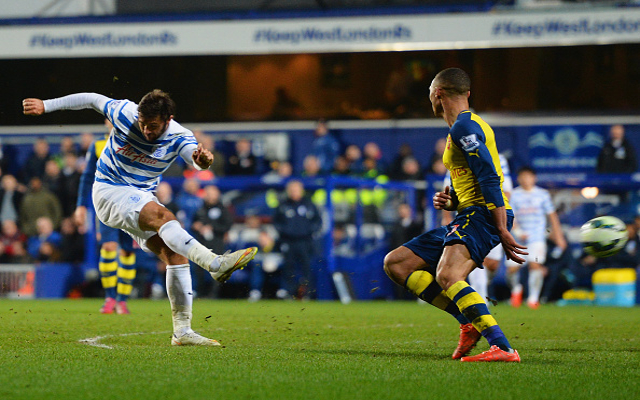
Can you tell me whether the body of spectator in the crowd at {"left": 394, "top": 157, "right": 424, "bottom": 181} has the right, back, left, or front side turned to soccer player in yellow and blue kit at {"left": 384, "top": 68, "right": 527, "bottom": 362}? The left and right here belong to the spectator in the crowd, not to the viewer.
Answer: front

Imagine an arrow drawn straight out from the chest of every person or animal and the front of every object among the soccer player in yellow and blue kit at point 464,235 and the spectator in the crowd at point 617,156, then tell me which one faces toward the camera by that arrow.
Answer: the spectator in the crowd

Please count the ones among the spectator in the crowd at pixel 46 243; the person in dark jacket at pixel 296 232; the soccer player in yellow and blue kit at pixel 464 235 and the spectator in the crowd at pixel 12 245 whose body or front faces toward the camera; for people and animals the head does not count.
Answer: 3

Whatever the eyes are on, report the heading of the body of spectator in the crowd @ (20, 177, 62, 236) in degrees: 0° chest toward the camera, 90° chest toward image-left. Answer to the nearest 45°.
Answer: approximately 0°

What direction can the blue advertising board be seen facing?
toward the camera

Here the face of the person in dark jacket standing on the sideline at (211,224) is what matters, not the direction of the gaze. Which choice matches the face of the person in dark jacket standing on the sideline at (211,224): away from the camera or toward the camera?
toward the camera

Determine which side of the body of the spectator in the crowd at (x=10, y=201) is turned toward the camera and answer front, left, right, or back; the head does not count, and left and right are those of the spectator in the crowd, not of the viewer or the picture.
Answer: front

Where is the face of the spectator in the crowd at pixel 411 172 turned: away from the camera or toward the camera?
toward the camera

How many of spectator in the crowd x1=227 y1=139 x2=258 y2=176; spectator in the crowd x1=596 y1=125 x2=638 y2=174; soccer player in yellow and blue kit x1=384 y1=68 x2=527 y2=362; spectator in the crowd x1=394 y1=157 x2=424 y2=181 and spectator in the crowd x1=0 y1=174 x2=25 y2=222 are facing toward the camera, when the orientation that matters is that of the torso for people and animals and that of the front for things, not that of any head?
4

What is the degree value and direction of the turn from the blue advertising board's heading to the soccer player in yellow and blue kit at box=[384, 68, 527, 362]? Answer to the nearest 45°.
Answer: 0° — it already faces them

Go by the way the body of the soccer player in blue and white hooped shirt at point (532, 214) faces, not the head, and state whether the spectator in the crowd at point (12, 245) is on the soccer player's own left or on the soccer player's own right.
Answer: on the soccer player's own right

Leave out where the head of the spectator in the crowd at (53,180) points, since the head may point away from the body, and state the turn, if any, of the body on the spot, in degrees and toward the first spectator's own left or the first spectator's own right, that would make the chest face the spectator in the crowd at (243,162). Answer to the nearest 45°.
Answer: approximately 90° to the first spectator's own left

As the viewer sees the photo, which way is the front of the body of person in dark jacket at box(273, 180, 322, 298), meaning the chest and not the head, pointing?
toward the camera

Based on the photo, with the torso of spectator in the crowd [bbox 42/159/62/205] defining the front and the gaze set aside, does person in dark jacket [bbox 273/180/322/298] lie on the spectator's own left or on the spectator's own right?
on the spectator's own left

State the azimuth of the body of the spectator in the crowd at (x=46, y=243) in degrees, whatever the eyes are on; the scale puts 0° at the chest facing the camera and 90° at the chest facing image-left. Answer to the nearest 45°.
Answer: approximately 0°
